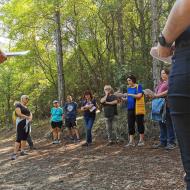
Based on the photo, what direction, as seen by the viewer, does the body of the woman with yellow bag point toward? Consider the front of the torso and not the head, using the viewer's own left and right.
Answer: facing the viewer and to the left of the viewer

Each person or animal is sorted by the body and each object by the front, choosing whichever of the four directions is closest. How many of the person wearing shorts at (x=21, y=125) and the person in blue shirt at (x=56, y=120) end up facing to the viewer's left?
0

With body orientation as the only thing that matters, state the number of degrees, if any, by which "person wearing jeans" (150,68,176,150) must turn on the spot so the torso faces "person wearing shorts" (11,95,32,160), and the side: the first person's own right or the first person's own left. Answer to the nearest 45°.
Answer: approximately 45° to the first person's own right

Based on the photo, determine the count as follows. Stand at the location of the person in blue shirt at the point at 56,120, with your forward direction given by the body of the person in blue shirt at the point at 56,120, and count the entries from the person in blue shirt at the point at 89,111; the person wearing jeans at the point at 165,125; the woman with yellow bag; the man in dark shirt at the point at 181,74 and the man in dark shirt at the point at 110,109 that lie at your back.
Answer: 0

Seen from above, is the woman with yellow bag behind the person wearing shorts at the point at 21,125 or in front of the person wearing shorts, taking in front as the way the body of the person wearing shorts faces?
in front

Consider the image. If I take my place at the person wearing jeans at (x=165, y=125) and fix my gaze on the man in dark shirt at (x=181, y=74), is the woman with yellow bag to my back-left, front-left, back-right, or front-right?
back-right

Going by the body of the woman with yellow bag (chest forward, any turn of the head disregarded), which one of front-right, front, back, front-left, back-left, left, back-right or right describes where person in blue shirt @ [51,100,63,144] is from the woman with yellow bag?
right

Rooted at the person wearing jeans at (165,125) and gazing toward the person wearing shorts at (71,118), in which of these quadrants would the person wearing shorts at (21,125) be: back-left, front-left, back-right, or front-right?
front-left

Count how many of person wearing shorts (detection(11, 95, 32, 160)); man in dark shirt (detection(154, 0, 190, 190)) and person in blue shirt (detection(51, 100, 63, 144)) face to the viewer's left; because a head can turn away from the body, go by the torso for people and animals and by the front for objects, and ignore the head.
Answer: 1

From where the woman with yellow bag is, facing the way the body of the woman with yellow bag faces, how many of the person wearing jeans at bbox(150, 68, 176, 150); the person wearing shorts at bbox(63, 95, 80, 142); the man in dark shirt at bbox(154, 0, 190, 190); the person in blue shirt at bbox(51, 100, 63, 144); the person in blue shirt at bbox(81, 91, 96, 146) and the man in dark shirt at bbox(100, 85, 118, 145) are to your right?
4

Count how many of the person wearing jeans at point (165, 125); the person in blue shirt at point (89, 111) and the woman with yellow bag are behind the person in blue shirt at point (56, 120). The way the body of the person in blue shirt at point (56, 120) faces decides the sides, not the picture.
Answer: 0

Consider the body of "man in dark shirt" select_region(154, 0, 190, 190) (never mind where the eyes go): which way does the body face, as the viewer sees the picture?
to the viewer's left

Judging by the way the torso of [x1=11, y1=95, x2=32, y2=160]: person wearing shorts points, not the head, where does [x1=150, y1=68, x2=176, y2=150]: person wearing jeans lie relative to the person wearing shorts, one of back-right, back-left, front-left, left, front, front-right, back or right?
front

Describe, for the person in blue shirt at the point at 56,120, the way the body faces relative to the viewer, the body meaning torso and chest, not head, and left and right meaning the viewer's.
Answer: facing the viewer
